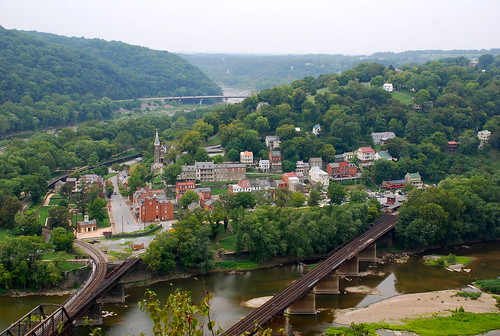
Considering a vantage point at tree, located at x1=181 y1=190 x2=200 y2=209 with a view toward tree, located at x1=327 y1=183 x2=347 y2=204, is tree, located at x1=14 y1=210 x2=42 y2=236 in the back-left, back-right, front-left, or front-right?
back-right

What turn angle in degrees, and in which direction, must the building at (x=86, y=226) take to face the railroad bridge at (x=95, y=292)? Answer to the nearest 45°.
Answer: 0° — it already faces it

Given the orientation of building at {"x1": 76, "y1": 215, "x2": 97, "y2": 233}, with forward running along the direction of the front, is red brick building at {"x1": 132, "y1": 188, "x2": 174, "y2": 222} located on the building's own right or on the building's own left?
on the building's own left

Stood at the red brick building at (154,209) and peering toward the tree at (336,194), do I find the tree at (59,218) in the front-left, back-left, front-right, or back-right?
back-right

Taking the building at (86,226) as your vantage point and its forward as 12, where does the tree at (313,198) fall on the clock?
The tree is roughly at 9 o'clock from the building.

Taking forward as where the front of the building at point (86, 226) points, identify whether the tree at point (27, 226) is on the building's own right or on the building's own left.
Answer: on the building's own right

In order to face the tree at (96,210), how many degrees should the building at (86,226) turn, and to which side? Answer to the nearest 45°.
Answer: approximately 135° to its left

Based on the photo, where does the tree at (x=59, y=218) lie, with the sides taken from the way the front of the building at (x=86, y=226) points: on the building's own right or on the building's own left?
on the building's own right

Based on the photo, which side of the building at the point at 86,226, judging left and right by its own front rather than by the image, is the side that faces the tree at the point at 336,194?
left

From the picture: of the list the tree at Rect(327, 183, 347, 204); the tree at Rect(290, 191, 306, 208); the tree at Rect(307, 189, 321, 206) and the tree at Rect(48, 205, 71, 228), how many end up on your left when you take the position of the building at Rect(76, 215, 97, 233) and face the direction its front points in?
3

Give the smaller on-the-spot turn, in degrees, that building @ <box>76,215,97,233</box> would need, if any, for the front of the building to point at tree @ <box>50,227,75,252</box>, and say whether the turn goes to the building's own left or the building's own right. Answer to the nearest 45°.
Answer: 0° — it already faces it

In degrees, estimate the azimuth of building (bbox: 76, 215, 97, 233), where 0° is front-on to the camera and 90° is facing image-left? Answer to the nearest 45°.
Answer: approximately 0°

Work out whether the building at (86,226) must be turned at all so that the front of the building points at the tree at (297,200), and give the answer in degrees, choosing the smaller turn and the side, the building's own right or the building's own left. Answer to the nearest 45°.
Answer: approximately 90° to the building's own left
